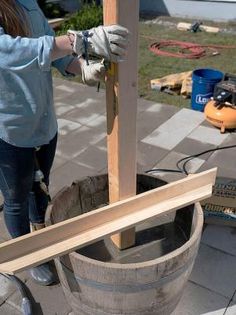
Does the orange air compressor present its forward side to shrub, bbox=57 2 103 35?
no

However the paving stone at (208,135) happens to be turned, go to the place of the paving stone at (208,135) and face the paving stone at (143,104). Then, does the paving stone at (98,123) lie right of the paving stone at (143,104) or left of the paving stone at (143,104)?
left

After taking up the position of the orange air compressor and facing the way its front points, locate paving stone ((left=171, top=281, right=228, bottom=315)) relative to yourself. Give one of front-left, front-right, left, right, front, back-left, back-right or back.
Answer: front-left

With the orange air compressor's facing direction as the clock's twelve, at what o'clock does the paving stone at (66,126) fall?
The paving stone is roughly at 1 o'clock from the orange air compressor.

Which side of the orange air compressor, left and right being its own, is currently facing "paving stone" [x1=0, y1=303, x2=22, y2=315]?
front

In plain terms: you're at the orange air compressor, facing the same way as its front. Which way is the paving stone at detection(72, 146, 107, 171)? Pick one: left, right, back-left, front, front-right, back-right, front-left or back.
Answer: front

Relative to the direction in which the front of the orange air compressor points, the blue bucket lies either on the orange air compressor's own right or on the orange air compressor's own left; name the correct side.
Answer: on the orange air compressor's own right

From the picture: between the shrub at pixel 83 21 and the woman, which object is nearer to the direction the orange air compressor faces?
the woman

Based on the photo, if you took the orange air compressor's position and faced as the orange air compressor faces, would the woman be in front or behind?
in front

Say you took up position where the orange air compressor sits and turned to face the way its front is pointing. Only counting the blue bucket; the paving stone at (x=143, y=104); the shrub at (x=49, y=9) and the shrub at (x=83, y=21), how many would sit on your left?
0

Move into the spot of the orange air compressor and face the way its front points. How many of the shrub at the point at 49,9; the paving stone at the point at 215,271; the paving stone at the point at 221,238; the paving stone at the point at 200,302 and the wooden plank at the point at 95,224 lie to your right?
1

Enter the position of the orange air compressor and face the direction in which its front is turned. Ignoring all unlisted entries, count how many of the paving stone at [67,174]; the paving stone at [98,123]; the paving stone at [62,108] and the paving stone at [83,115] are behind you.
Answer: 0

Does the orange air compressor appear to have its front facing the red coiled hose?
no

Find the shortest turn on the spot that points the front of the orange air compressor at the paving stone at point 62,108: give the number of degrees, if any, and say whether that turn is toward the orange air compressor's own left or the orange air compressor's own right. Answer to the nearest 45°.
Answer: approximately 45° to the orange air compressor's own right

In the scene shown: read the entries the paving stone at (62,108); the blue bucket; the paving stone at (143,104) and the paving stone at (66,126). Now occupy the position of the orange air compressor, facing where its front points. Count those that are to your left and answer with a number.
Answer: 0

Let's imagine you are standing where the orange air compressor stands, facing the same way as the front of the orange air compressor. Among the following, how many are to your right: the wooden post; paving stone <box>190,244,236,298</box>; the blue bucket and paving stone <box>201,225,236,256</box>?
1

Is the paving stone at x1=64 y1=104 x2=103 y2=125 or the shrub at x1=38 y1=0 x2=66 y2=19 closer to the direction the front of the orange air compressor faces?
the paving stone

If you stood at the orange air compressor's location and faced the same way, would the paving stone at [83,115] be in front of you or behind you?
in front

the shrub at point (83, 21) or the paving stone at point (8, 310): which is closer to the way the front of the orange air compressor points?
the paving stone
